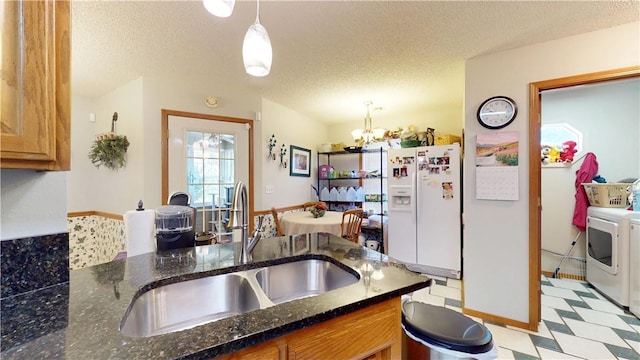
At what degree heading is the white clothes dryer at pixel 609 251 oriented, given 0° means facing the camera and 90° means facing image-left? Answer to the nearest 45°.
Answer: approximately 45°

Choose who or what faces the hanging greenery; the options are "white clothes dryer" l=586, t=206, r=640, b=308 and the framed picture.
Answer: the white clothes dryer

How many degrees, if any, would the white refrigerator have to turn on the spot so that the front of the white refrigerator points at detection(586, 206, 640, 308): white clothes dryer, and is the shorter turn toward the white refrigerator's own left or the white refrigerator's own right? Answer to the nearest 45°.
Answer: approximately 135° to the white refrigerator's own left

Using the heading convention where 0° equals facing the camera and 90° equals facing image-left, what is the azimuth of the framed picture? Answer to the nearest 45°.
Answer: approximately 315°

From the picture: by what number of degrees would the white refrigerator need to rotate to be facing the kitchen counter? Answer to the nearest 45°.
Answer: approximately 45° to its left

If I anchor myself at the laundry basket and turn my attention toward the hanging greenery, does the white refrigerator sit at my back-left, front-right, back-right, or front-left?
front-right

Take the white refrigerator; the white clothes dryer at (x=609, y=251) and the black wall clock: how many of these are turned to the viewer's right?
0

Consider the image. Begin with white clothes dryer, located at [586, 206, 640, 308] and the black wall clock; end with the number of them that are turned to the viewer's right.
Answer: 0

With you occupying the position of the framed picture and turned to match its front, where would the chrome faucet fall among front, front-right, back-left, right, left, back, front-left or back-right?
front-right

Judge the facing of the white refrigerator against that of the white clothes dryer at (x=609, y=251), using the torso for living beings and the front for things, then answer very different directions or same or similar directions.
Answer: same or similar directions

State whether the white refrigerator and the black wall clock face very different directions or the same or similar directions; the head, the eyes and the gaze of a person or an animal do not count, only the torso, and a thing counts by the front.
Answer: same or similar directions

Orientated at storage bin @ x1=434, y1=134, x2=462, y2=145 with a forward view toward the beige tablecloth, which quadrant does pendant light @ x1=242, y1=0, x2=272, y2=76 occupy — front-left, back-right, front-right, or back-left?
front-left

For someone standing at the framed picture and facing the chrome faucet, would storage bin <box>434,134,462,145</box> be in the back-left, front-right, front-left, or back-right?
front-left

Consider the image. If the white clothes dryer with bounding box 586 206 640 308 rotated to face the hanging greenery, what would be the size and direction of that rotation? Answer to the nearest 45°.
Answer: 0° — it already faces it

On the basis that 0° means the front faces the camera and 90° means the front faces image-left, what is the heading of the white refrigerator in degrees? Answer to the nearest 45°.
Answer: approximately 45°

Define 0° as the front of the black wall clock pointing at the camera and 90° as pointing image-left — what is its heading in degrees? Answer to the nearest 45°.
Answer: approximately 45°
